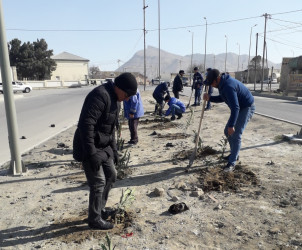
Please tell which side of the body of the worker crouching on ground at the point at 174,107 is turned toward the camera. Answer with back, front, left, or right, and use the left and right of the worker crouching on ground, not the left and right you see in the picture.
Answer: left

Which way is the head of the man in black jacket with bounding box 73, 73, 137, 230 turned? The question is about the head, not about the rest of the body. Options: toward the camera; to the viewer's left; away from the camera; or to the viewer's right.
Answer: to the viewer's right

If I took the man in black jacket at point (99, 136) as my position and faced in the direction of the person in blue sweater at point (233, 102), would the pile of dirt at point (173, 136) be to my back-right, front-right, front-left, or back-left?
front-left

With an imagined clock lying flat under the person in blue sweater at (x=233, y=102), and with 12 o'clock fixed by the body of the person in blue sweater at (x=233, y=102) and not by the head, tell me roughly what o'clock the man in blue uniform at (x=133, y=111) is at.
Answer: the man in blue uniform at (x=133, y=111) is roughly at 1 o'clock from the person in blue sweater at (x=233, y=102).

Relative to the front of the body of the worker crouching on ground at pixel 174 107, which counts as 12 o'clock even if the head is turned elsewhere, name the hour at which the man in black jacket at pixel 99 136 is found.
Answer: The man in black jacket is roughly at 9 o'clock from the worker crouching on ground.

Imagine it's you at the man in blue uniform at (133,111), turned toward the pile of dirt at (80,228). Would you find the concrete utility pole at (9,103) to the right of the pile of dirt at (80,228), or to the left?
right

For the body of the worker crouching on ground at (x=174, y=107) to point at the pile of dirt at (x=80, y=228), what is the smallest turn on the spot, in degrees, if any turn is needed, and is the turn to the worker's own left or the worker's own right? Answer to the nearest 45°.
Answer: approximately 90° to the worker's own left

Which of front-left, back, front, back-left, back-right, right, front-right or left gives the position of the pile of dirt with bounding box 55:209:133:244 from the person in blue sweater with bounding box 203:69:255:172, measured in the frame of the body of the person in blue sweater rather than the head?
front-left

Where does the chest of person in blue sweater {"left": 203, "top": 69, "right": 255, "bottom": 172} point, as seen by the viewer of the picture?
to the viewer's left

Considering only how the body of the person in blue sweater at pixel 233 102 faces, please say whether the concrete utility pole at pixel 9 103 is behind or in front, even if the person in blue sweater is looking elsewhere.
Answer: in front

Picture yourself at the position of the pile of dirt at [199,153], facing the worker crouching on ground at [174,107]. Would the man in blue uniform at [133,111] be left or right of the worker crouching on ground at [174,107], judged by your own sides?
left

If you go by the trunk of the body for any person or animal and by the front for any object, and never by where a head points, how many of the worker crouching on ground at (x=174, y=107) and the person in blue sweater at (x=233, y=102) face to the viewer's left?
2

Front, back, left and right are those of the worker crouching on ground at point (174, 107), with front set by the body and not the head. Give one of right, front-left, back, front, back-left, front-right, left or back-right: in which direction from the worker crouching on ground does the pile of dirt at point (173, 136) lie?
left
